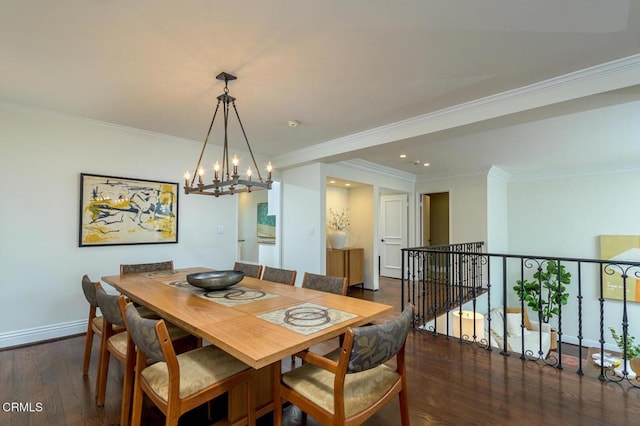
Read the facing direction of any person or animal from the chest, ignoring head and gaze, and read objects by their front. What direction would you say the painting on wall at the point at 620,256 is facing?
toward the camera

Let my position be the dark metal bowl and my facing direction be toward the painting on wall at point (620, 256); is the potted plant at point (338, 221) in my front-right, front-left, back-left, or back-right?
front-left

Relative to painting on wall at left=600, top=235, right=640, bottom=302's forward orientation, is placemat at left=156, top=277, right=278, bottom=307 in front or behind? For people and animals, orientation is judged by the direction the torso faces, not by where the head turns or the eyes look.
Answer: in front

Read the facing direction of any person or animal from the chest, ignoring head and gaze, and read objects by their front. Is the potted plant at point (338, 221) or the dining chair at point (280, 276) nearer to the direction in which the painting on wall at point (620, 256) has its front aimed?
the dining chair

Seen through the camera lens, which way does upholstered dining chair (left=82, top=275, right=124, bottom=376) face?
facing away from the viewer and to the right of the viewer

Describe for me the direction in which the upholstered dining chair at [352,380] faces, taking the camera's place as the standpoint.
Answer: facing away from the viewer and to the left of the viewer

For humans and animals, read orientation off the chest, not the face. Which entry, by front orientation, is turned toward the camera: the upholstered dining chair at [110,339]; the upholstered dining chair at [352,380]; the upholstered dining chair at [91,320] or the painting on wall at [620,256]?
the painting on wall

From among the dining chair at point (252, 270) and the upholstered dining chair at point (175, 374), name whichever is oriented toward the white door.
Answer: the upholstered dining chair

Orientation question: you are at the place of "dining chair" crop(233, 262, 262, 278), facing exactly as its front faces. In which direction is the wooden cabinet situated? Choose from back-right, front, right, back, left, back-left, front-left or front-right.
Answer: back

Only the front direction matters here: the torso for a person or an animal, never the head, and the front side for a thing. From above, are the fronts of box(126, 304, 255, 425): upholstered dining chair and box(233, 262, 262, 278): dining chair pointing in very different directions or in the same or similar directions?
very different directions

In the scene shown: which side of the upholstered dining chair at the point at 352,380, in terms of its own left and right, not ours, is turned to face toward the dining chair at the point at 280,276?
front

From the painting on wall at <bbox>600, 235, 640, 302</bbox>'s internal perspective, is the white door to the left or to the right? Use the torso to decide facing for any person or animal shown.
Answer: on its right

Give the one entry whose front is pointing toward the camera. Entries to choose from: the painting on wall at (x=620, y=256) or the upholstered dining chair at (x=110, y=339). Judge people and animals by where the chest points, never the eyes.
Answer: the painting on wall

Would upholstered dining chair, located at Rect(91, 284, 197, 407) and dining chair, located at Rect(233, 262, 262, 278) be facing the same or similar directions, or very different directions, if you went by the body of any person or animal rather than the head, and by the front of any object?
very different directions

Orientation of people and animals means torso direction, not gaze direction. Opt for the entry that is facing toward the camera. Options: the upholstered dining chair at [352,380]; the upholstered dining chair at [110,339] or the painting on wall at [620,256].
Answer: the painting on wall

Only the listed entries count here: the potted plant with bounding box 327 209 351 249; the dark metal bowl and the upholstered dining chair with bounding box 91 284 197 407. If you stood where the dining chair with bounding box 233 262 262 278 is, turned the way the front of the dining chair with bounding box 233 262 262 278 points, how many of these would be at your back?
1
